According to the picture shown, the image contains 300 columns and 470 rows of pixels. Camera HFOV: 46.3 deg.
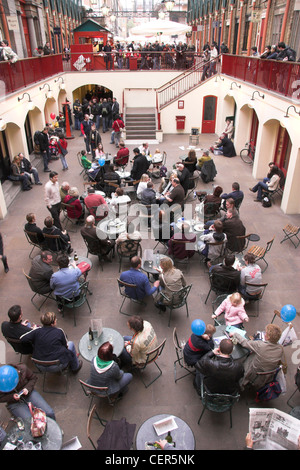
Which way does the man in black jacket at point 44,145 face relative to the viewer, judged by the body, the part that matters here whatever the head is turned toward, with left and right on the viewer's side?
facing to the right of the viewer

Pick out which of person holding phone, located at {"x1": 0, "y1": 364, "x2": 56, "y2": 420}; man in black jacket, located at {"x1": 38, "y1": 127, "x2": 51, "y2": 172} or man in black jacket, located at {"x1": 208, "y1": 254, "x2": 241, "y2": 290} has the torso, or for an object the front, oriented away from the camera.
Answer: man in black jacket, located at {"x1": 208, "y1": 254, "x2": 241, "y2": 290}

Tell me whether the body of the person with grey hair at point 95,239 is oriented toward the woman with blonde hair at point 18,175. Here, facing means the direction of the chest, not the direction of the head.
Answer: no

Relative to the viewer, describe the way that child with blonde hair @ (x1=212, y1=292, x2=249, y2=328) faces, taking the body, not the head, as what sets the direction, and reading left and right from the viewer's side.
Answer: facing the viewer

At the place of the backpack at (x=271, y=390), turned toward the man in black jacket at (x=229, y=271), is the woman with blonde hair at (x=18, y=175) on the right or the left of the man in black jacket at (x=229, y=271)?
left

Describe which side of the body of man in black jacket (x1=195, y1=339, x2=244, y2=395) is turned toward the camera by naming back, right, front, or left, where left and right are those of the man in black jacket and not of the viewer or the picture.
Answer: back

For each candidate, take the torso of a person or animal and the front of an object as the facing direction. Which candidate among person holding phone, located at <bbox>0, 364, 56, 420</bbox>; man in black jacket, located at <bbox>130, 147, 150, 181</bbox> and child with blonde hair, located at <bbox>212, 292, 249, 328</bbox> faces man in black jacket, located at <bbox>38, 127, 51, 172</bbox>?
man in black jacket, located at <bbox>130, 147, 150, 181</bbox>

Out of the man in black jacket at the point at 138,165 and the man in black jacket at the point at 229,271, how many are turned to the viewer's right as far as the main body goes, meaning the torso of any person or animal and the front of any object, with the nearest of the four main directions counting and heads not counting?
0

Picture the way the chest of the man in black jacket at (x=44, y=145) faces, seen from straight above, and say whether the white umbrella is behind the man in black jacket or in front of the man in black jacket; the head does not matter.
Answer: in front

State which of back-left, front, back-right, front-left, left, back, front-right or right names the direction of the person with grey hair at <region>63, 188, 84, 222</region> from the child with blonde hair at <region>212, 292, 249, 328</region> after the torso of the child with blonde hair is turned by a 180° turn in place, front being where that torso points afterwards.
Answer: front-left

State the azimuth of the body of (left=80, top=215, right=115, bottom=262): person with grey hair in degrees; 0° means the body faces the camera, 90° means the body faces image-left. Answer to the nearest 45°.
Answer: approximately 225°

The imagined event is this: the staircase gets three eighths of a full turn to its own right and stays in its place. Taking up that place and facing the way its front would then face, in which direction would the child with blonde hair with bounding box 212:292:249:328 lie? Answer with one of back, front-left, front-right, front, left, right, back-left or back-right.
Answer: back-left

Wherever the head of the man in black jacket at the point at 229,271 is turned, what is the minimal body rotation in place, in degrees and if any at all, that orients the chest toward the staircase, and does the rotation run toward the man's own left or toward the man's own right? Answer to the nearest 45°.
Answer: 0° — they already face it

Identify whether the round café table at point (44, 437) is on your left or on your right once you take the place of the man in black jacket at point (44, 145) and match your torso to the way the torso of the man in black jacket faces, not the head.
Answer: on your right

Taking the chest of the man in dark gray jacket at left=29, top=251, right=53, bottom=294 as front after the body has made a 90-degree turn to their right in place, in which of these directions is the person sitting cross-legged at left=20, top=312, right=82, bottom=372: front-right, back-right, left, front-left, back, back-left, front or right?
front-right

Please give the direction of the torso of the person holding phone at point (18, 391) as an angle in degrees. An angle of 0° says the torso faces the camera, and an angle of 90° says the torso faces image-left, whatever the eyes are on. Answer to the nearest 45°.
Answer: approximately 315°

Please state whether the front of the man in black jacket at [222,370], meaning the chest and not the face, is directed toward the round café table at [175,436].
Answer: no

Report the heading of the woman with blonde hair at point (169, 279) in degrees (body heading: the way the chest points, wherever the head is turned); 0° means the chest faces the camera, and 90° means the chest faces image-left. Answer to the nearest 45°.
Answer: approximately 135°
